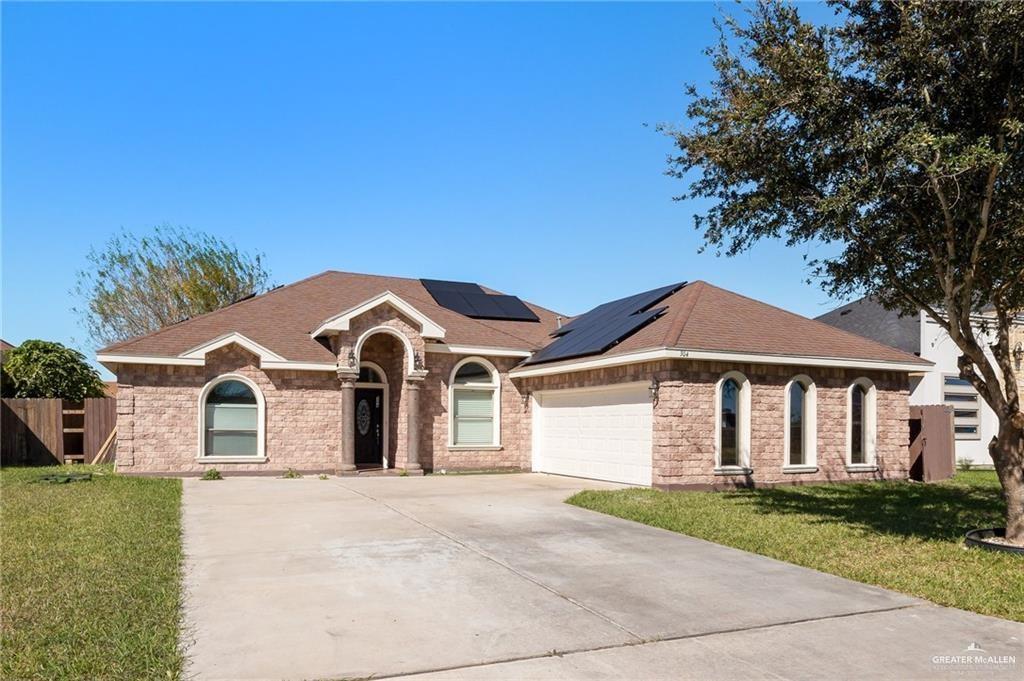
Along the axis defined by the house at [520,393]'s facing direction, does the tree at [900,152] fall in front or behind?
in front

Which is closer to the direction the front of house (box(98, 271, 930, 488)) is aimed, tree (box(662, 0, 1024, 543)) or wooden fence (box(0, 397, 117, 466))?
the tree

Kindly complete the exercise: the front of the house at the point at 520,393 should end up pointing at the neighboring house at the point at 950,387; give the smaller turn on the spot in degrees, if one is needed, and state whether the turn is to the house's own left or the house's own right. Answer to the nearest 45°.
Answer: approximately 135° to the house's own left

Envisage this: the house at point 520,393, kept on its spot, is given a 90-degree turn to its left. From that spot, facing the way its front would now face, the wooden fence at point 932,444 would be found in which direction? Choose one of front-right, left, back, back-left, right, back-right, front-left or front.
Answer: front

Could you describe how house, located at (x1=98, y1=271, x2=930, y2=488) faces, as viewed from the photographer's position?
facing the viewer

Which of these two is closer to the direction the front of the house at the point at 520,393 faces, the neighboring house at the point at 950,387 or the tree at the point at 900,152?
the tree

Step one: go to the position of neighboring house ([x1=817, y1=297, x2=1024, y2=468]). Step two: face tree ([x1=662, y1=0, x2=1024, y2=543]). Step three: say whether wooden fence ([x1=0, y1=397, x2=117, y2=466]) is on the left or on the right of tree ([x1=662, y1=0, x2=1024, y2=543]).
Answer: right

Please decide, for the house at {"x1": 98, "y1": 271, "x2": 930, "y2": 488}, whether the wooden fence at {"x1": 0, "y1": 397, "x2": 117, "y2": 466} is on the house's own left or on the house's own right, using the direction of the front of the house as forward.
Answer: on the house's own right
